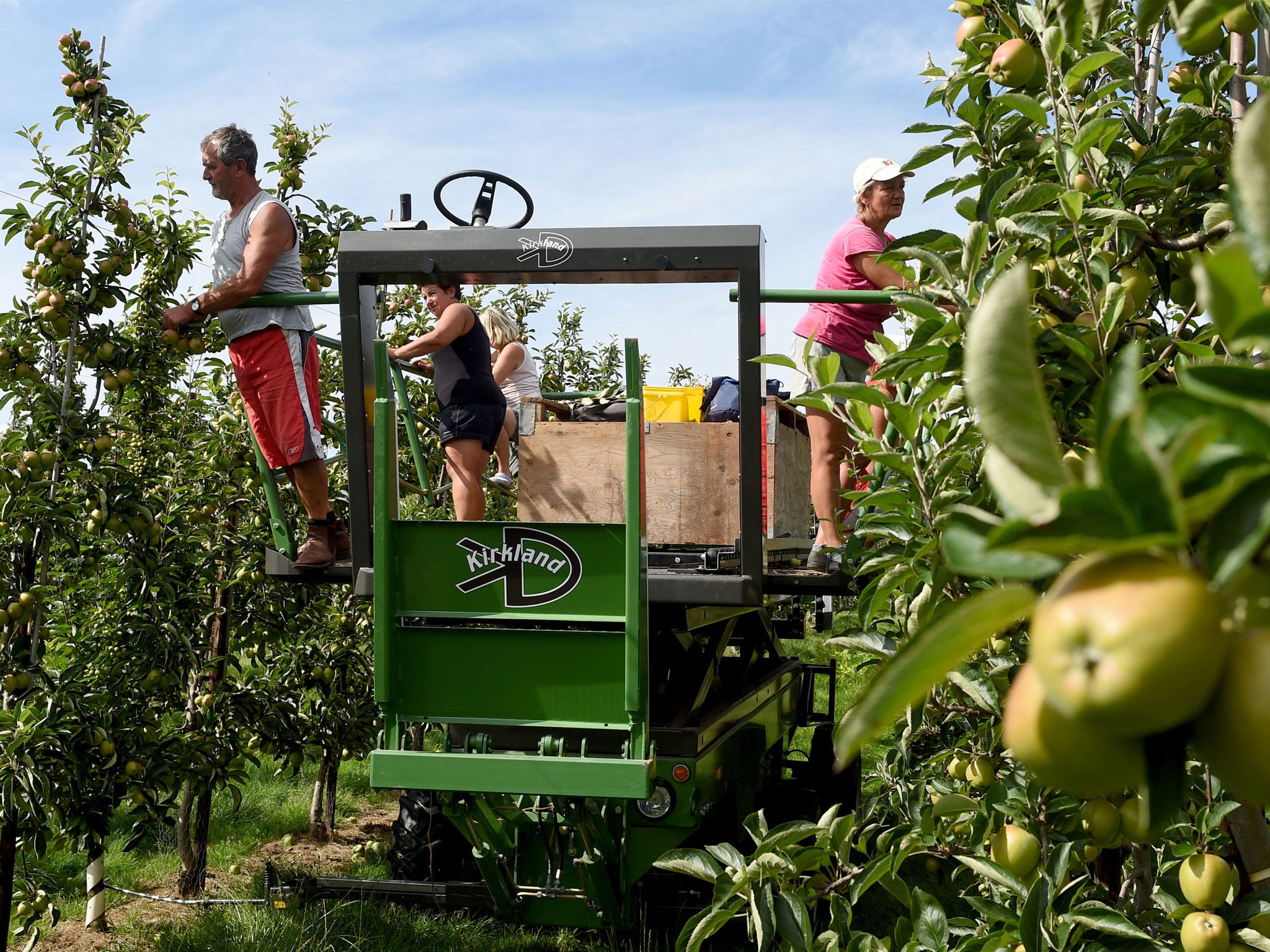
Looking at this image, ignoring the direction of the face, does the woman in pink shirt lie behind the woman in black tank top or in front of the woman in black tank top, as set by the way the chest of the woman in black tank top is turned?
behind

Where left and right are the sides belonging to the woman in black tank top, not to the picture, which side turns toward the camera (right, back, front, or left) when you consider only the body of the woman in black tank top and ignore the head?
left

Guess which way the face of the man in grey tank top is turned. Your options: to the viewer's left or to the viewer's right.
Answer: to the viewer's left

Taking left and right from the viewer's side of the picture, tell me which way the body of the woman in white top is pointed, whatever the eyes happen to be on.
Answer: facing to the left of the viewer

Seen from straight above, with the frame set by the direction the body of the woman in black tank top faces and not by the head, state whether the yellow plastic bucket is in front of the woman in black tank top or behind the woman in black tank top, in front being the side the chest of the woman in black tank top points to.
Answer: behind

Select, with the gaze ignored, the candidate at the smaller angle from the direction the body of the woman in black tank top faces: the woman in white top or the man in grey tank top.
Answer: the man in grey tank top

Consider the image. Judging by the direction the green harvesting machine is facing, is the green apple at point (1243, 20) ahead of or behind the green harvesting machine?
ahead

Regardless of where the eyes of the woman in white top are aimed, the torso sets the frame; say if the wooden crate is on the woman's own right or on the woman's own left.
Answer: on the woman's own left

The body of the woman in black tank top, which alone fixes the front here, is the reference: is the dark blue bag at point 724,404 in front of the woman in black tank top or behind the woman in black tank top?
behind
